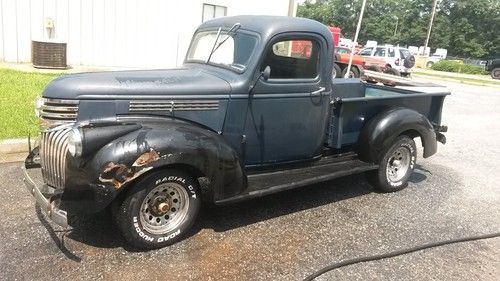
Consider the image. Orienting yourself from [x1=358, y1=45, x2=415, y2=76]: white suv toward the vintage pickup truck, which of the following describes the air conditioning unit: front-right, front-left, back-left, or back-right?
front-right

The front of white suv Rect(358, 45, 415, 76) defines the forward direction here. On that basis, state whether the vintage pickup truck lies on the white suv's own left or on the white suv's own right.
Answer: on the white suv's own left

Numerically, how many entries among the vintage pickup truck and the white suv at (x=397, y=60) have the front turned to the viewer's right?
0

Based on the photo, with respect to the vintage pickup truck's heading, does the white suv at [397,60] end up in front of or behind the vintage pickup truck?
behind

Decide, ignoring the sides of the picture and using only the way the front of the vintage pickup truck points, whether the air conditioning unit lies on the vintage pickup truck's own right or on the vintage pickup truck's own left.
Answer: on the vintage pickup truck's own right

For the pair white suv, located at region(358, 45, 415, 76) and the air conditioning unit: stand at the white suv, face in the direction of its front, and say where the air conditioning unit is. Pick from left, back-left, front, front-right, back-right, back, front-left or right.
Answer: left

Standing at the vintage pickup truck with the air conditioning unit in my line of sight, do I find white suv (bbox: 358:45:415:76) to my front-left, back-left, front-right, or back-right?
front-right

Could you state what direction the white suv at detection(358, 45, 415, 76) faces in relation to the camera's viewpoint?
facing away from the viewer and to the left of the viewer

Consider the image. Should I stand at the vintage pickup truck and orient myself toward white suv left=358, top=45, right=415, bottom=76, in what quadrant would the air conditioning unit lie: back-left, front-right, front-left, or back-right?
front-left
